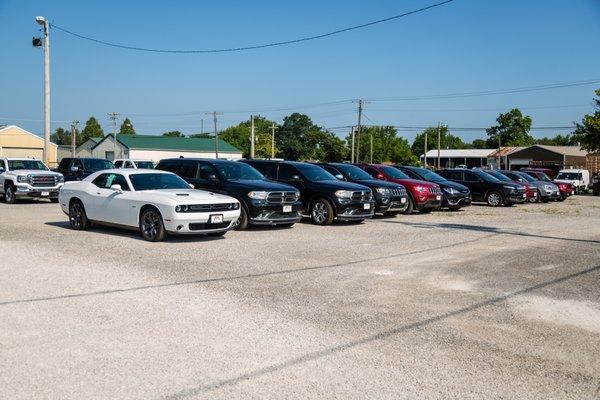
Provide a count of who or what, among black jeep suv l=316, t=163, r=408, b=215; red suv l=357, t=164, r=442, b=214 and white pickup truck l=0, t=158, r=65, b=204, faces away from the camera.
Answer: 0

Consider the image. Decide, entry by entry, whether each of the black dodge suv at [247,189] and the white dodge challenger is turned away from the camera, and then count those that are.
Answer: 0

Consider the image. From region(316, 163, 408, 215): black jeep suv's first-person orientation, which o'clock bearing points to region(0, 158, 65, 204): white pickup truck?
The white pickup truck is roughly at 5 o'clock from the black jeep suv.

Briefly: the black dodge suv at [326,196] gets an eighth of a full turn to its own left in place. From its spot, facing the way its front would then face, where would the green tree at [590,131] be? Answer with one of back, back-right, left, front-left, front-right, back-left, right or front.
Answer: front-left

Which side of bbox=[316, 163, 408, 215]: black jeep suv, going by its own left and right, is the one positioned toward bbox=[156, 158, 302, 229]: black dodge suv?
right

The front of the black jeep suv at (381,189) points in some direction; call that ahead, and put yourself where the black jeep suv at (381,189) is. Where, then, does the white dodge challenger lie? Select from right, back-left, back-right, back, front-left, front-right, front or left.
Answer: right

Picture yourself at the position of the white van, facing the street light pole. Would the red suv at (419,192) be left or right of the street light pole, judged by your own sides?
left

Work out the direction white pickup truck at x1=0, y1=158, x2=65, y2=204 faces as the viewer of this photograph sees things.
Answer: facing the viewer and to the right of the viewer

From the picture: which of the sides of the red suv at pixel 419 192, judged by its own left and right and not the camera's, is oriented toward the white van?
left

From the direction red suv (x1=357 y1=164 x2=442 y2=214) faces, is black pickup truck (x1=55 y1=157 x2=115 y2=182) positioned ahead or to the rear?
to the rear

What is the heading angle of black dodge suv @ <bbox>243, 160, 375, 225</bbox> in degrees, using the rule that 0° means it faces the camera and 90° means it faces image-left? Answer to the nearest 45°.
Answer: approximately 315°

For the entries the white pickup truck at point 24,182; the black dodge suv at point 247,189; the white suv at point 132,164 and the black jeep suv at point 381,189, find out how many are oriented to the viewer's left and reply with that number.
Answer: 0

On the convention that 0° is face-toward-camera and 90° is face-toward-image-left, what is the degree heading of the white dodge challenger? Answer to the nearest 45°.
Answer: approximately 315°

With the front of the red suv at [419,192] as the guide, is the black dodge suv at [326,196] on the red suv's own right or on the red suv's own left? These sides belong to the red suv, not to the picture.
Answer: on the red suv's own right

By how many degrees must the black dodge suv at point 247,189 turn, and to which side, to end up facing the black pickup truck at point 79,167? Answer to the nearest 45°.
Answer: approximately 180°

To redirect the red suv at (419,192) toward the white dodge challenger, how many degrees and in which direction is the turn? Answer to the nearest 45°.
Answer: approximately 90° to its right

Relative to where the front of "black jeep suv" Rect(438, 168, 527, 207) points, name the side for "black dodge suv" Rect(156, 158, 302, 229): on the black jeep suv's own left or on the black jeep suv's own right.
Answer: on the black jeep suv's own right

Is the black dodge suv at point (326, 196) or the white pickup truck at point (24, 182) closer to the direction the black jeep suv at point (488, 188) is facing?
the black dodge suv
